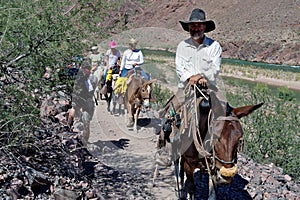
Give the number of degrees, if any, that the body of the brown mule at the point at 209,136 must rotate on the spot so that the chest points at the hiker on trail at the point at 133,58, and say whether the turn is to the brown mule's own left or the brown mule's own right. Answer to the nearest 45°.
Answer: approximately 135° to the brown mule's own left

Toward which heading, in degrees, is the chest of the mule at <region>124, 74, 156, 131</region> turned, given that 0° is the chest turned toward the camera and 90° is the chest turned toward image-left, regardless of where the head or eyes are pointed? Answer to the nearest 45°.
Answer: approximately 315°

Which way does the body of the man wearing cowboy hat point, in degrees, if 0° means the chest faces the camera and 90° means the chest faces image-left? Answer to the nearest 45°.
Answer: approximately 0°

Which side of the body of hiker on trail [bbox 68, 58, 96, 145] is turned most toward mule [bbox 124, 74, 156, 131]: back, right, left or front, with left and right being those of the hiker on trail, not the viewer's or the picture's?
left
